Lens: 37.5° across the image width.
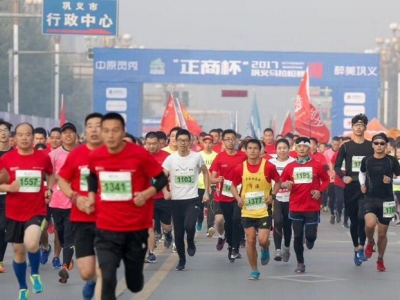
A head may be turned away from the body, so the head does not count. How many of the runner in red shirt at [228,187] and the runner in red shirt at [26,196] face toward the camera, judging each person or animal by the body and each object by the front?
2

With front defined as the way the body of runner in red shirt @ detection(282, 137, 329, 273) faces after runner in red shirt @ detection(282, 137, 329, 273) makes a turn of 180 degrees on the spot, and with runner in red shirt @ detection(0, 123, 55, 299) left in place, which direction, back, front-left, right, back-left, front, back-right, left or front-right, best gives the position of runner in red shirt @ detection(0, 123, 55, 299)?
back-left

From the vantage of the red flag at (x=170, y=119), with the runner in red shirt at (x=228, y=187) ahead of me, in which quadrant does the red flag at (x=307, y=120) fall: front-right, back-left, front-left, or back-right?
front-left

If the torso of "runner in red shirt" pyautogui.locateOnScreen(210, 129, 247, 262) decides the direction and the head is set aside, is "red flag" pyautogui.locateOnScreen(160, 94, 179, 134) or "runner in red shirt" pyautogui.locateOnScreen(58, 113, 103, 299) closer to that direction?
the runner in red shirt

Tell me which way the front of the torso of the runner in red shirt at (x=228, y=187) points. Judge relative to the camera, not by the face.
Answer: toward the camera

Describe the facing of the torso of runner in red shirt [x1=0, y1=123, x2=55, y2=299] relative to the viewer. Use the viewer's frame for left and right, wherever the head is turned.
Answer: facing the viewer
